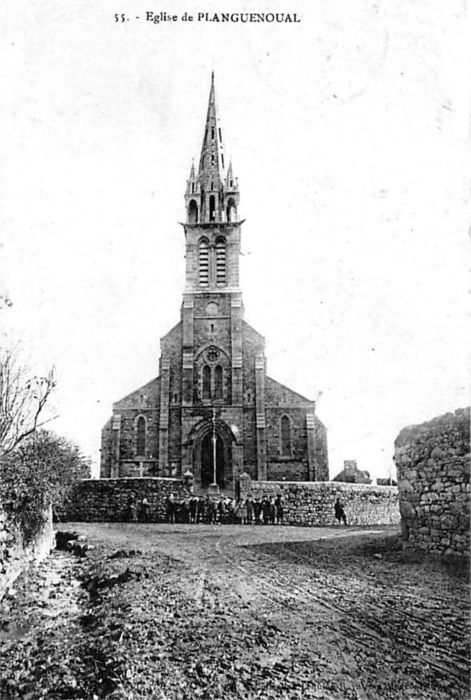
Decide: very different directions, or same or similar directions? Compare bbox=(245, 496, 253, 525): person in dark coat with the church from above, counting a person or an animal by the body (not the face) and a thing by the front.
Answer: same or similar directions

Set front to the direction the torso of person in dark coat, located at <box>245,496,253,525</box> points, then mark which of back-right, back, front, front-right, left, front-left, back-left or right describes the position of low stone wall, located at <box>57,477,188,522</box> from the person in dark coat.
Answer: right

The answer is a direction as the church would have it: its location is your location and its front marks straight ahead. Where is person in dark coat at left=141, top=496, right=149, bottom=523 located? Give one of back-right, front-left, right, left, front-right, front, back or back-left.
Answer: front

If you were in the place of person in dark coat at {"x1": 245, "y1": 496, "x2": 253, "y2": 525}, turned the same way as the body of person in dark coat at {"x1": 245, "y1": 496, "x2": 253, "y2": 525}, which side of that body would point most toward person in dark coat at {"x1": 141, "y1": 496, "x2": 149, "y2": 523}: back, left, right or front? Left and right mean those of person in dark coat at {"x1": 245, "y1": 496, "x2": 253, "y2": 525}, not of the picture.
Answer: right

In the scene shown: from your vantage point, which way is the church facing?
toward the camera

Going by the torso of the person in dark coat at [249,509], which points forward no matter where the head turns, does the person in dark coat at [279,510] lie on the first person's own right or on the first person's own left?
on the first person's own left

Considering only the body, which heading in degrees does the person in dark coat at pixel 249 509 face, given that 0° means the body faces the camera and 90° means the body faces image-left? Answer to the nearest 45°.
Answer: approximately 0°

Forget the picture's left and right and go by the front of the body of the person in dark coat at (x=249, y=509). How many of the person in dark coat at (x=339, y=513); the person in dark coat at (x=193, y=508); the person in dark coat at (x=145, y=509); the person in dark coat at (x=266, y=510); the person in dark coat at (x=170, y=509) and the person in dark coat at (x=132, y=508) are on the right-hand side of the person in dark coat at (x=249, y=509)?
4

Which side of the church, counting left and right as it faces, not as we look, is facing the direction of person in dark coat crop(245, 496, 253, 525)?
front

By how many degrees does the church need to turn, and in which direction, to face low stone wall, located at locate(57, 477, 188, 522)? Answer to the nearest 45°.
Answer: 0° — it already faces it

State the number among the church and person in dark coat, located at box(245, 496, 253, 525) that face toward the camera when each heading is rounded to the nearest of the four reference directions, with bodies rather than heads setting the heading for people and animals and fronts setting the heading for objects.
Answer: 2

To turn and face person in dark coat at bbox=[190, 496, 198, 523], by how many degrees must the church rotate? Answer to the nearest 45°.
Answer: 0° — it already faces them

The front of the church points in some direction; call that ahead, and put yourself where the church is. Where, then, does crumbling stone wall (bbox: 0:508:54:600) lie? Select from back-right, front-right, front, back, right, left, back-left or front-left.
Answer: front
